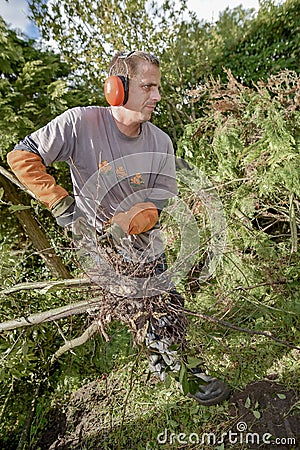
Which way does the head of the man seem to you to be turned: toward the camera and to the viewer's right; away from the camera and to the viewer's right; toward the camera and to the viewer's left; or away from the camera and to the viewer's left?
toward the camera and to the viewer's right

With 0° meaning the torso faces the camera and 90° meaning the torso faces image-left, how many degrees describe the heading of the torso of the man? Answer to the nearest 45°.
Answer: approximately 315°
